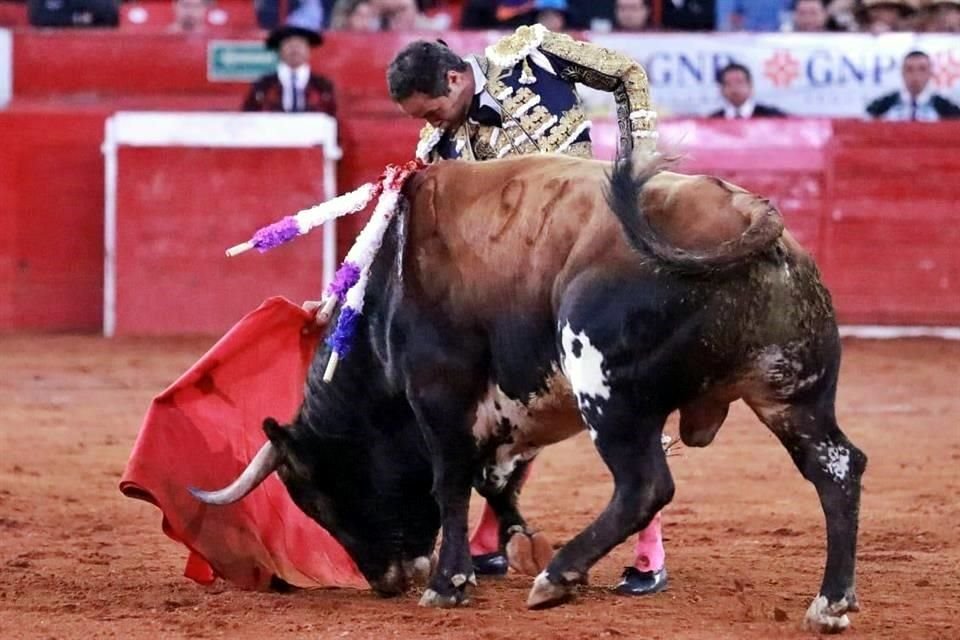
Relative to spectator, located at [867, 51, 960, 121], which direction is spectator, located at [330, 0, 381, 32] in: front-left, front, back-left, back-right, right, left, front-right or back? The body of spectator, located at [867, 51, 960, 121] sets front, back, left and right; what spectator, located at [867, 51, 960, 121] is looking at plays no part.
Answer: right

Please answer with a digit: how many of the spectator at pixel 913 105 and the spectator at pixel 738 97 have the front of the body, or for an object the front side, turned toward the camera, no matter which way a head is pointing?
2

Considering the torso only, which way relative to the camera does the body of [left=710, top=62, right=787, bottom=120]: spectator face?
toward the camera

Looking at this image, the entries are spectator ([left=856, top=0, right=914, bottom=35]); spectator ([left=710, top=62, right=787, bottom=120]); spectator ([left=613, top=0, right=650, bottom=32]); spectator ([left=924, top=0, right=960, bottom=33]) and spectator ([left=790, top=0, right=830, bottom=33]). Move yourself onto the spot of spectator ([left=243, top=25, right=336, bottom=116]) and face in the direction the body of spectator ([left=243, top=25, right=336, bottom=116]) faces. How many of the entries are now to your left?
5

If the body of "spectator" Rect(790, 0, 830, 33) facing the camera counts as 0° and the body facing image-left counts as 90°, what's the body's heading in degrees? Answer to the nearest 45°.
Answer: approximately 0°

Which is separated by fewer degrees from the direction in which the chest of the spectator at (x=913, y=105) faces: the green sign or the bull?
the bull

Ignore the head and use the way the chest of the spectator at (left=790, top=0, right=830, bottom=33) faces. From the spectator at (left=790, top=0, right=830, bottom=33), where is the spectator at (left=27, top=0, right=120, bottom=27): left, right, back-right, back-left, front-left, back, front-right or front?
right

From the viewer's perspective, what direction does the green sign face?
toward the camera

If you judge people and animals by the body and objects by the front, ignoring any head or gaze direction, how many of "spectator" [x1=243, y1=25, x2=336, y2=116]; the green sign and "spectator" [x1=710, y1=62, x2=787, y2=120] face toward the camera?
3

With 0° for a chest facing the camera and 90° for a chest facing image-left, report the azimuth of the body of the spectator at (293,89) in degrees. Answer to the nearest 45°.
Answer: approximately 0°

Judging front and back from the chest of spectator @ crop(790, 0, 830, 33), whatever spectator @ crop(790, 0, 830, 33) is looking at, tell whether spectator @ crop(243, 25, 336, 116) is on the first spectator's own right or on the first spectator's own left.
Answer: on the first spectator's own right
